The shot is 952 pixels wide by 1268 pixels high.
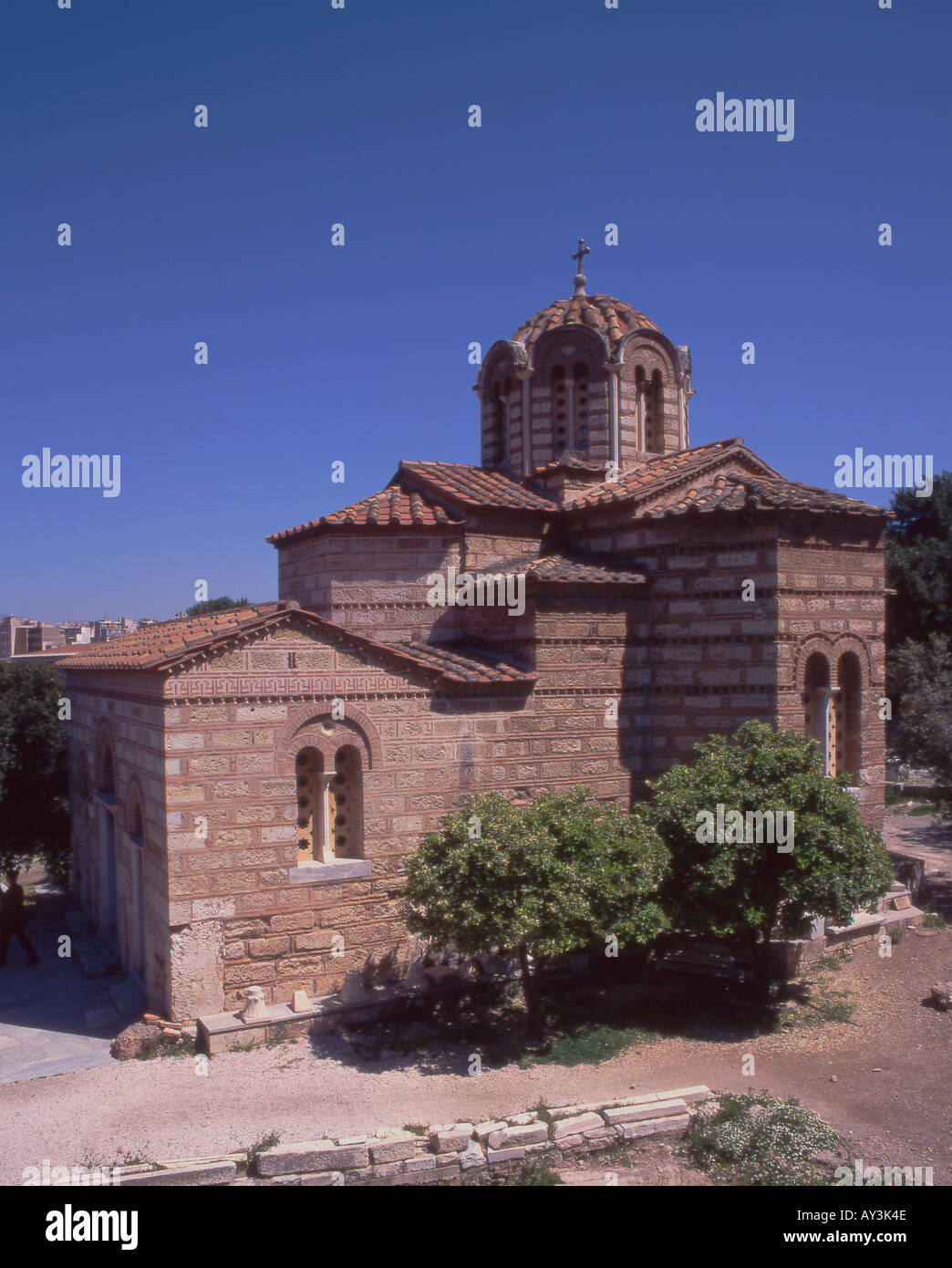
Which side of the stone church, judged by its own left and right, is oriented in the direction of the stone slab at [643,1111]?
left

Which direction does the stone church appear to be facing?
to the viewer's left

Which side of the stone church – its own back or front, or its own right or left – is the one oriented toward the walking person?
front

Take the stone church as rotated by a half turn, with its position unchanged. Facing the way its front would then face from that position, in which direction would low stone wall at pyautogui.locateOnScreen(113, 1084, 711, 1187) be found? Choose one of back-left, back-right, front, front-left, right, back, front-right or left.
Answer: right

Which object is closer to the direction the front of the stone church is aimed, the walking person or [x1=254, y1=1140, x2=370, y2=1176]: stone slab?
the walking person

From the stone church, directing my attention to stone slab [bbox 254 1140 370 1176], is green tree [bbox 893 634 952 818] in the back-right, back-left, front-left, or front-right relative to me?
back-left

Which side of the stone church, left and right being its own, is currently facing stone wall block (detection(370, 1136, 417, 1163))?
left
